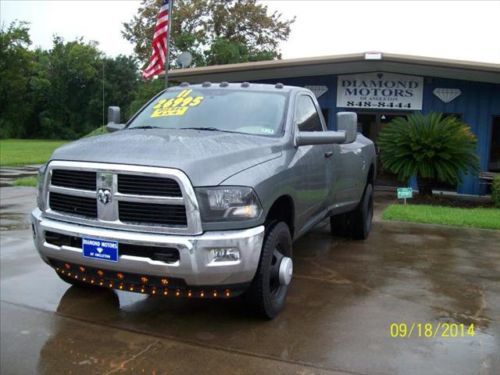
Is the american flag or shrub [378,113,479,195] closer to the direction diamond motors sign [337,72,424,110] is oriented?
the shrub

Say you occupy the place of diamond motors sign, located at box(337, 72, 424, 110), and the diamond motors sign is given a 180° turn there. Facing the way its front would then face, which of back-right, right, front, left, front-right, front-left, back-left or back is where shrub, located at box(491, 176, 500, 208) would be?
back-right

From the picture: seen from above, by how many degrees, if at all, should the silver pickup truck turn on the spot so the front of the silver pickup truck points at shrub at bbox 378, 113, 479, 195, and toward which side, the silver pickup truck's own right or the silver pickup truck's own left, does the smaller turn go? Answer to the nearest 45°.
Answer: approximately 180°

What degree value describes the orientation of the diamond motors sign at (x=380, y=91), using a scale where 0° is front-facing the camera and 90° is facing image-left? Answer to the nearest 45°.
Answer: approximately 0°

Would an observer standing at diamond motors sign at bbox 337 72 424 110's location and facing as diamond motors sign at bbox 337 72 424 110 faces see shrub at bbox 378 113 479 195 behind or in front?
in front

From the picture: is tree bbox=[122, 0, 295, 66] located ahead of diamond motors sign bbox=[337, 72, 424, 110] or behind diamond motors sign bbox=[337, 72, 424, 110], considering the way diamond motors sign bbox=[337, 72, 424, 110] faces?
behind

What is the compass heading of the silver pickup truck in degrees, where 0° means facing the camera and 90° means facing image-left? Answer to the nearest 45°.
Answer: approximately 45°

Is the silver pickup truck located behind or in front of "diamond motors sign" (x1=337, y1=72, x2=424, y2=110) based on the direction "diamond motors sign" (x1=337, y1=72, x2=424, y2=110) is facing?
in front

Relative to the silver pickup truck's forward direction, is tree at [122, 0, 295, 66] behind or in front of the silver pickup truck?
behind

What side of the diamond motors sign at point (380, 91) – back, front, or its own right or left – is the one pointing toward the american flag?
right

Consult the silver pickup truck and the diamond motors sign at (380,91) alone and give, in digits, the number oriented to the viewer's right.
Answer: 0

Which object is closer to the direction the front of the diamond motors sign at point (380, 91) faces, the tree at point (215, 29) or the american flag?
the american flag
